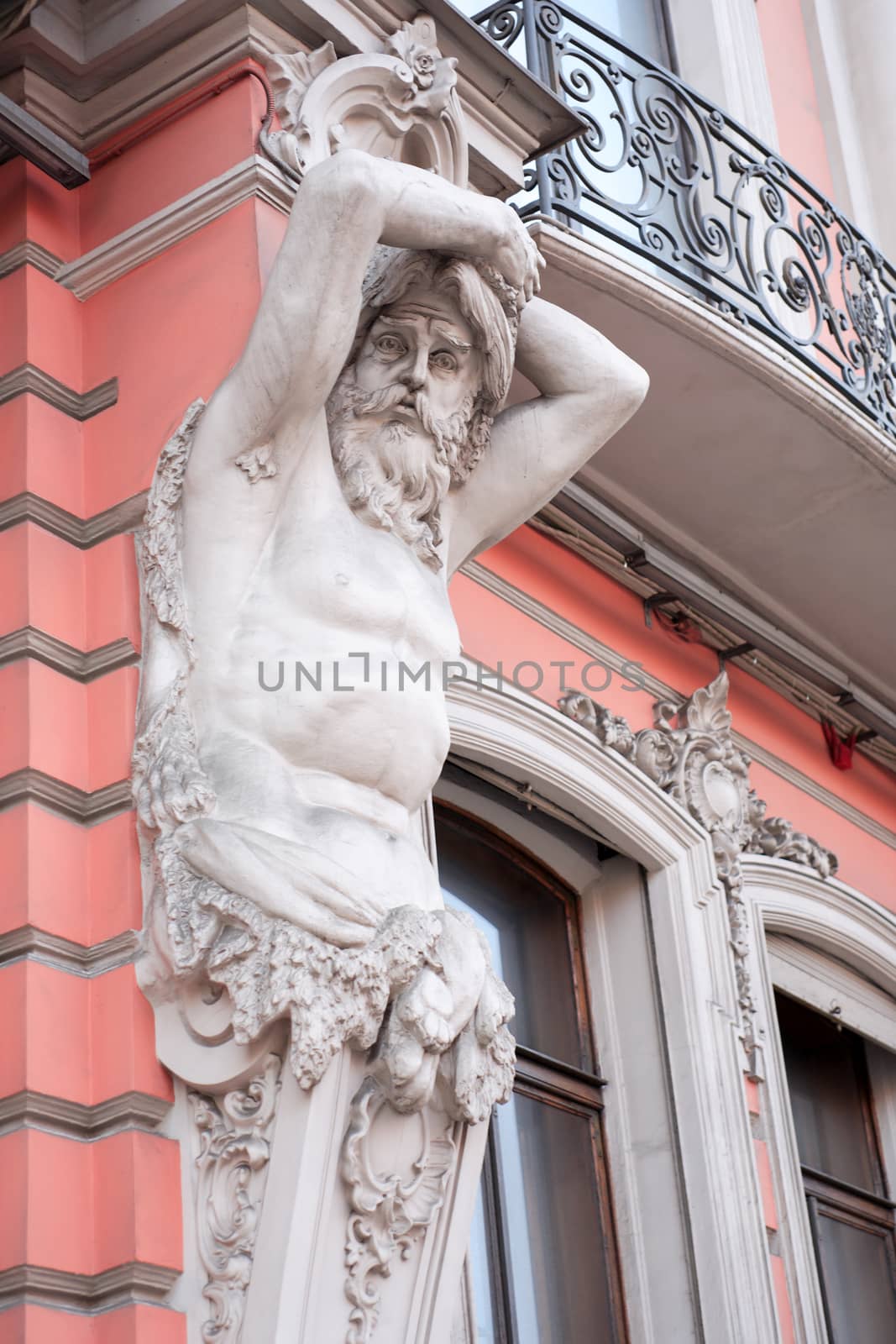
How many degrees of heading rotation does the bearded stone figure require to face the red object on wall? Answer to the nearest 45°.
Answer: approximately 90° to its left
